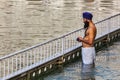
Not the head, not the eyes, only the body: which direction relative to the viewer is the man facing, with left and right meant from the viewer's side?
facing to the left of the viewer
